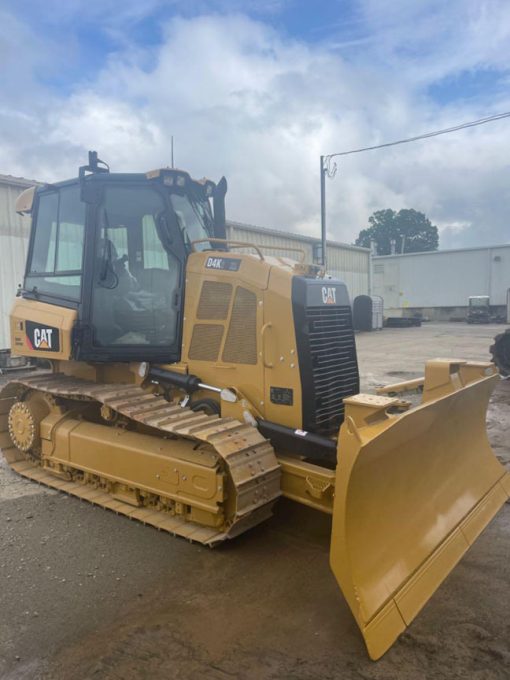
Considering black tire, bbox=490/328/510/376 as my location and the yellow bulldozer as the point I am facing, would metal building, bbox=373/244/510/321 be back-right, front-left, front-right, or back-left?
back-right

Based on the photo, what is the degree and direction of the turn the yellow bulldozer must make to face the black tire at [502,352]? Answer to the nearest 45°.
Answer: approximately 90° to its left

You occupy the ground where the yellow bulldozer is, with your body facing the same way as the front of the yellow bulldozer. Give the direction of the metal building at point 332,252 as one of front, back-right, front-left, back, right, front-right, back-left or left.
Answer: back-left

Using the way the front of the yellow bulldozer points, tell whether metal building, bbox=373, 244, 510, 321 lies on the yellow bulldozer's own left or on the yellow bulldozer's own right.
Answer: on the yellow bulldozer's own left

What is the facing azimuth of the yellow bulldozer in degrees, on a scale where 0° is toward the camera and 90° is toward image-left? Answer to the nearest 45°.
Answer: approximately 315°
